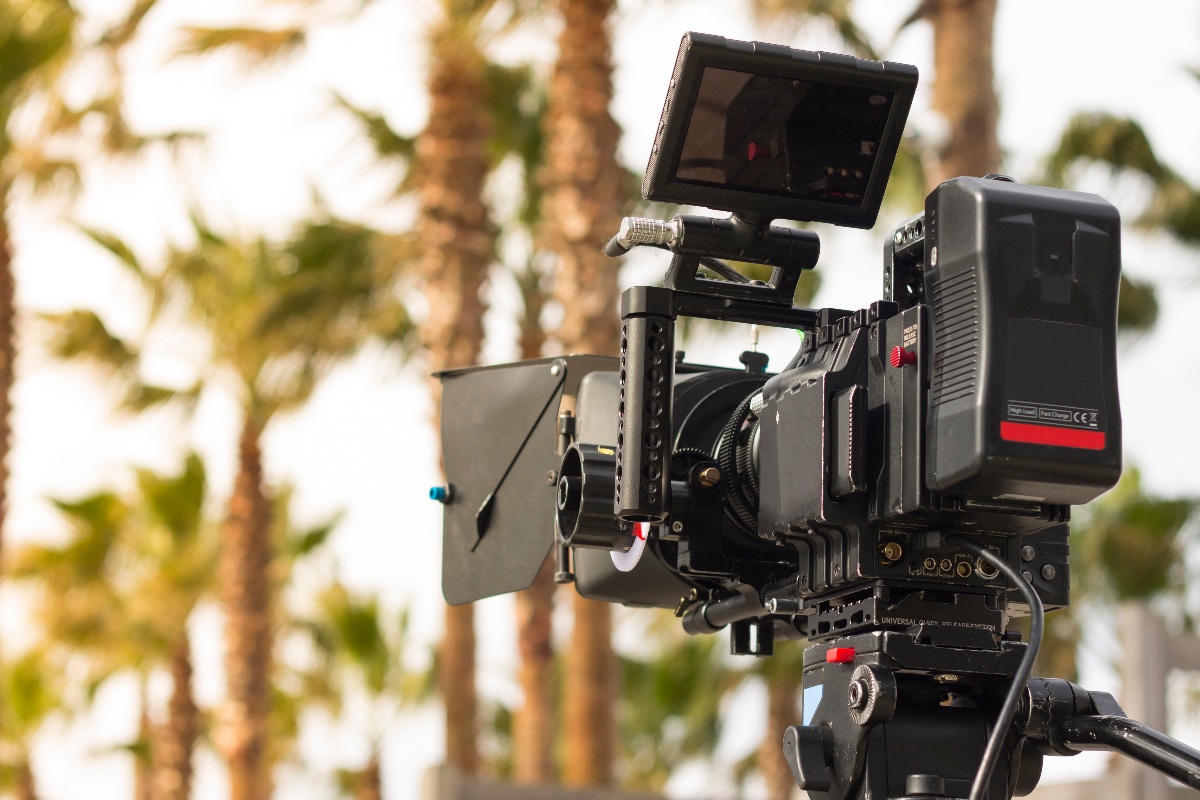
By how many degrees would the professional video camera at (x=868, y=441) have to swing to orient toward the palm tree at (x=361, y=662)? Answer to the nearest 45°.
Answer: approximately 45° to its right

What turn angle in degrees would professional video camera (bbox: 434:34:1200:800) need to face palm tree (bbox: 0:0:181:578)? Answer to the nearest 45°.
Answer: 0° — it already faces it

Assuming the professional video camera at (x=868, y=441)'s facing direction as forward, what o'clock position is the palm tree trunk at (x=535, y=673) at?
The palm tree trunk is roughly at 1 o'clock from the professional video camera.

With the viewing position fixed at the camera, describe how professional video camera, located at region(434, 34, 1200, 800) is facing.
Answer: facing away from the viewer and to the left of the viewer
